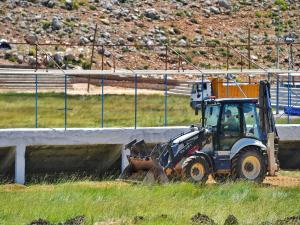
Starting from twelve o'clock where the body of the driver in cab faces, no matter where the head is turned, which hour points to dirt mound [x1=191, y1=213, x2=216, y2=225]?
The dirt mound is roughly at 9 o'clock from the driver in cab.

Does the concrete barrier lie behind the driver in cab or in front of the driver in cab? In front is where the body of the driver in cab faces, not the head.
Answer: in front

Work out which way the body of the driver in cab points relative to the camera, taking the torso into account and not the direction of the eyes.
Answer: to the viewer's left
